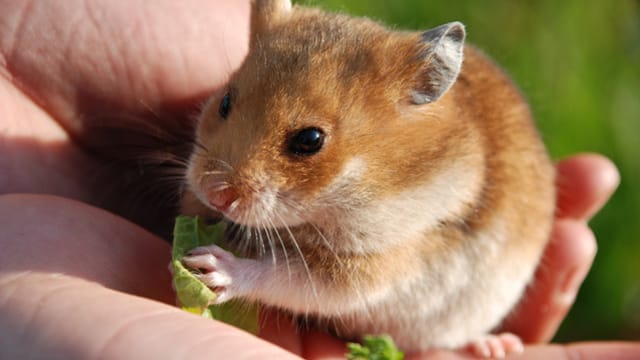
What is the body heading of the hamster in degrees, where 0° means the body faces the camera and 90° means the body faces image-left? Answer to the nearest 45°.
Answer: approximately 45°

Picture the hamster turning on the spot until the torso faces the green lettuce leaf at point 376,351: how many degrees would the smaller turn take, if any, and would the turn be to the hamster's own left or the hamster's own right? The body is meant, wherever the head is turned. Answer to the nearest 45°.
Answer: approximately 45° to the hamster's own left
